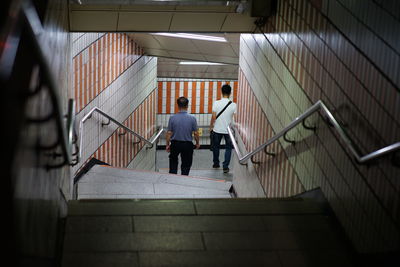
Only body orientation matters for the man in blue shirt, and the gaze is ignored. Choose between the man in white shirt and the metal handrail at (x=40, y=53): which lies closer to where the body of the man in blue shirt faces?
the man in white shirt

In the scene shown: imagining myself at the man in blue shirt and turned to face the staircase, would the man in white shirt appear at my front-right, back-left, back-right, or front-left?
back-left

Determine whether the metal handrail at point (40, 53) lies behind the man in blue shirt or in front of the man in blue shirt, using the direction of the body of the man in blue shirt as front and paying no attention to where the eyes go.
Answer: behind

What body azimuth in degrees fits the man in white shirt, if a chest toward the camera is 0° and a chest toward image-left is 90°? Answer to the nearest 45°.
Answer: approximately 180°

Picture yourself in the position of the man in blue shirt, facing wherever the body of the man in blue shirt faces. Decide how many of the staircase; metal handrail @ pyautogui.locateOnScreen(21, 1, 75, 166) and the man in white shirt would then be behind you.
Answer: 2

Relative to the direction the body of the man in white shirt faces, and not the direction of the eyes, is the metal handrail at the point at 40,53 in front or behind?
behind

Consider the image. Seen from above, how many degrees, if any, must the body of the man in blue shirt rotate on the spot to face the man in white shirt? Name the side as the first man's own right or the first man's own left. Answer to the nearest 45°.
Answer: approximately 45° to the first man's own right

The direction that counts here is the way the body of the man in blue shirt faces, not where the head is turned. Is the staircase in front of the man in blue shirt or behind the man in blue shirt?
behind

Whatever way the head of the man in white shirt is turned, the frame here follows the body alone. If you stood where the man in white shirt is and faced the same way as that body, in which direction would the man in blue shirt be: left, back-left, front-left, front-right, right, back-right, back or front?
back-left

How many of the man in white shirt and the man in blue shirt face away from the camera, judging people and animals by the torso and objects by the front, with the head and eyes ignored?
2

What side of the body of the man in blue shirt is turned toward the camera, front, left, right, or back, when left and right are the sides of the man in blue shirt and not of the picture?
back

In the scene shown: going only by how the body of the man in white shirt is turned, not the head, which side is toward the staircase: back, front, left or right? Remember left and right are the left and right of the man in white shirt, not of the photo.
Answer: back
